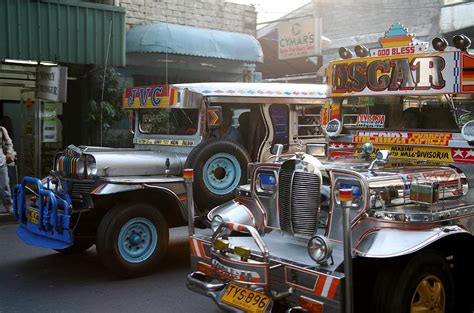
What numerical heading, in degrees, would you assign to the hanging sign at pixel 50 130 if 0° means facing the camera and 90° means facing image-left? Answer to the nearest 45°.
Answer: approximately 0°

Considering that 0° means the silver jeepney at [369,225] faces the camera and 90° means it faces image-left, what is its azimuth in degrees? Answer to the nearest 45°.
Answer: approximately 45°

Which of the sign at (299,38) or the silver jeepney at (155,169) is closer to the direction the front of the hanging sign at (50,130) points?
the silver jeepney

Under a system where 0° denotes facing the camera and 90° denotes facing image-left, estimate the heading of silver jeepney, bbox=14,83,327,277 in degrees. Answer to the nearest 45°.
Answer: approximately 45°

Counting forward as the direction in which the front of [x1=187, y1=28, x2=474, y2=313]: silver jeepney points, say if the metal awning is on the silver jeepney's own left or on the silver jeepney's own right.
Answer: on the silver jeepney's own right
